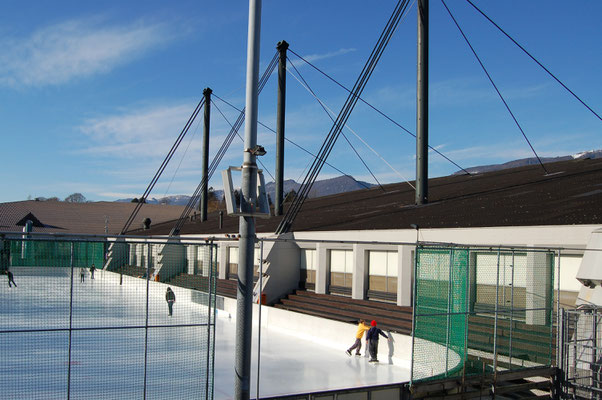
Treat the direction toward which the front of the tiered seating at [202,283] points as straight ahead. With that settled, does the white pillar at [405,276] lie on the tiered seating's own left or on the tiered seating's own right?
on the tiered seating's own left

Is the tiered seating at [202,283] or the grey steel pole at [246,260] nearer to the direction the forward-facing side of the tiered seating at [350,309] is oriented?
the grey steel pole

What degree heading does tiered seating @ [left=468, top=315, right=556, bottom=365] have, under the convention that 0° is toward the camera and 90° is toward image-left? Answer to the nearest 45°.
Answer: approximately 45°

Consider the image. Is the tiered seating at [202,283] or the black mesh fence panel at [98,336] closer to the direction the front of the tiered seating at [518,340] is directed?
the black mesh fence panel

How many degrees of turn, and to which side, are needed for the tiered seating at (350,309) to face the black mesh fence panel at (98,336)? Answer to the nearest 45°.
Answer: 0° — it already faces it

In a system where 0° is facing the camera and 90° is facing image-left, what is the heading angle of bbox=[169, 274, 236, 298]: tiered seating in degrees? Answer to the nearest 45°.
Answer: approximately 45°
